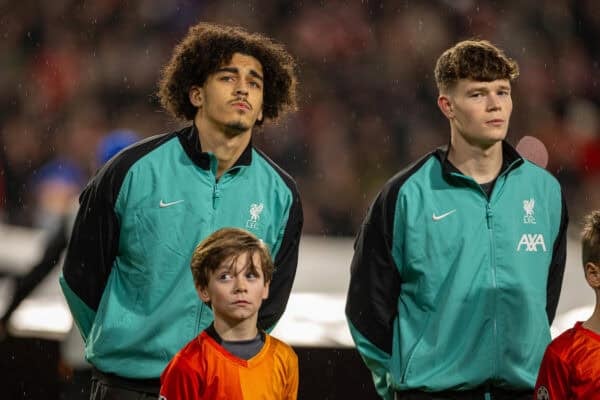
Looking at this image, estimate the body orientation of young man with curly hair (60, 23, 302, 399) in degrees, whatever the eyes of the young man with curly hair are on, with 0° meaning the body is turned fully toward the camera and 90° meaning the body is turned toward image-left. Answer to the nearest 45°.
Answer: approximately 315°

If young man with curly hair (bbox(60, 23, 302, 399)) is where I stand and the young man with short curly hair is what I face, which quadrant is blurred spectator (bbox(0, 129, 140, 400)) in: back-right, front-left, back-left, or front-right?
back-left

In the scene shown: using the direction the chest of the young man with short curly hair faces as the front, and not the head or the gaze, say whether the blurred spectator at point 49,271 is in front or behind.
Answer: behind

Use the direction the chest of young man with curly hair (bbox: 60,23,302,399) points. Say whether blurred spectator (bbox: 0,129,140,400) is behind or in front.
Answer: behind

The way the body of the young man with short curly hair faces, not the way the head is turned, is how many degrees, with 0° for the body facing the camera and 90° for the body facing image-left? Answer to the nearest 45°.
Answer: approximately 315°

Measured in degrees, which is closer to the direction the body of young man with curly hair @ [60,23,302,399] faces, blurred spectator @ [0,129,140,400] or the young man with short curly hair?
the young man with short curly hair

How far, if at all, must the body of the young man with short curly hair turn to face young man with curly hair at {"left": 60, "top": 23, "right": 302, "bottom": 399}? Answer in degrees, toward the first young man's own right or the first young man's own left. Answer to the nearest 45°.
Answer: approximately 135° to the first young man's own right
